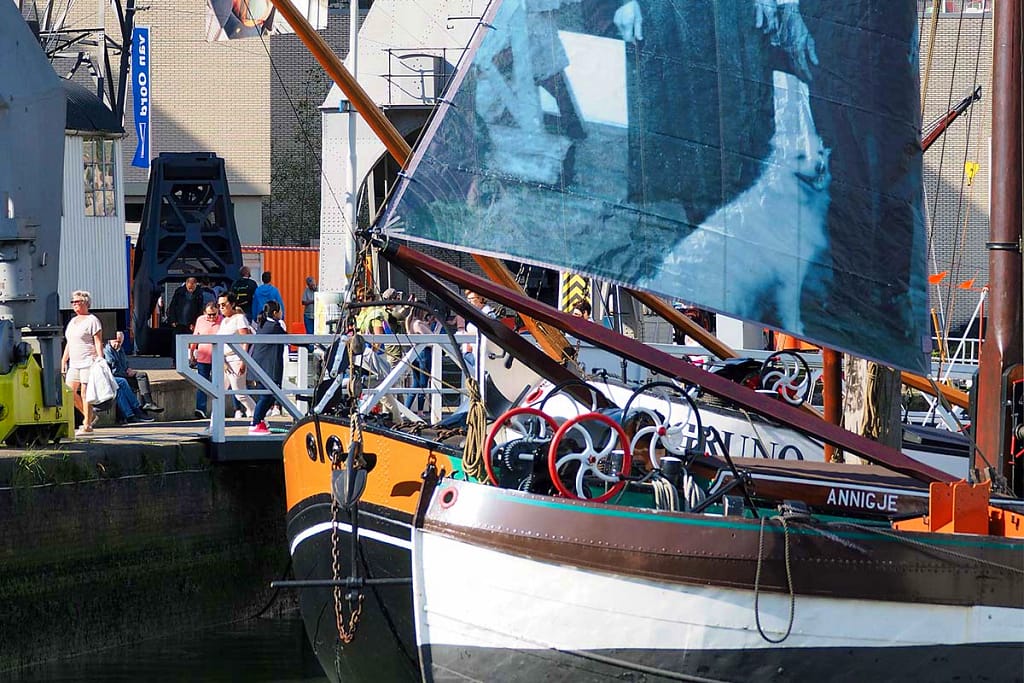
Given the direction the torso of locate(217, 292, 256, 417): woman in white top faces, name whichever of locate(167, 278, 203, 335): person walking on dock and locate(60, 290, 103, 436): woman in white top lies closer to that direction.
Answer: the woman in white top

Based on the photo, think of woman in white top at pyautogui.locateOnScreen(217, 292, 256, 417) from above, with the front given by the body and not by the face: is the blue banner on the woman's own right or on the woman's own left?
on the woman's own right

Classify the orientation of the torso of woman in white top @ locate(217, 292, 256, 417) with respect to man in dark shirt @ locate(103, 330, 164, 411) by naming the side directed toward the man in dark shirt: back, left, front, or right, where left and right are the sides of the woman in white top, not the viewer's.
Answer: right

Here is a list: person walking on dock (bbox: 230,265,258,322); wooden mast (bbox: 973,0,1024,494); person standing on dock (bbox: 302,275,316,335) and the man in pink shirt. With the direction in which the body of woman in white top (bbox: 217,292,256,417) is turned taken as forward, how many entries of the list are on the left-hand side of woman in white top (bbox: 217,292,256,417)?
1

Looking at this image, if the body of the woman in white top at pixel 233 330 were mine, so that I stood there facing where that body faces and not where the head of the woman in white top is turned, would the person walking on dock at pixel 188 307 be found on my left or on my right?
on my right

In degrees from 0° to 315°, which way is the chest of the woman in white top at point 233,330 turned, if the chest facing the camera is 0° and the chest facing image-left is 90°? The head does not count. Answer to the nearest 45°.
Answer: approximately 45°

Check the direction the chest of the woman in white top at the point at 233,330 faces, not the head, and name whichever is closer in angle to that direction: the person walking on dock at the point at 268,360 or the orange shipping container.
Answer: the person walking on dock

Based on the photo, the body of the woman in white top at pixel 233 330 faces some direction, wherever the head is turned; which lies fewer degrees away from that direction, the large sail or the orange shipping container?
the large sail

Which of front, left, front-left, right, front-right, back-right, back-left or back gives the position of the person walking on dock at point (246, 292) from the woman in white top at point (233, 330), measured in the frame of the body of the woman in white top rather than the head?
back-right

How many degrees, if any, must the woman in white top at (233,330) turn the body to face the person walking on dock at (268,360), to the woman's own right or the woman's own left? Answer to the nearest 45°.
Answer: approximately 90° to the woman's own left

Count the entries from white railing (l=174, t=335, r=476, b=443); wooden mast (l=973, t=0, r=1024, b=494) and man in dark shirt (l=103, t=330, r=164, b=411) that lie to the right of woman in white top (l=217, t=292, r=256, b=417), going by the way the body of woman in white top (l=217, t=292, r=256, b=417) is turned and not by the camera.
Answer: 1

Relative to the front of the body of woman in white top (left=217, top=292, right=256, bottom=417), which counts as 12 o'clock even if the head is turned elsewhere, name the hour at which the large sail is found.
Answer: The large sail is roughly at 10 o'clock from the woman in white top.

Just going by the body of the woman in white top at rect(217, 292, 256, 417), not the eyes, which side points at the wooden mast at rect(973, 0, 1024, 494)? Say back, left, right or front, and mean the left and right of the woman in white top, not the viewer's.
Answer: left

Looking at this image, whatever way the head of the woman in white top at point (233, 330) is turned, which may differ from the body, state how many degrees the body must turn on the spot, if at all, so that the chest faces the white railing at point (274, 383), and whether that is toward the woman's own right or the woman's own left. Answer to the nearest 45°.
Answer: approximately 45° to the woman's own left
